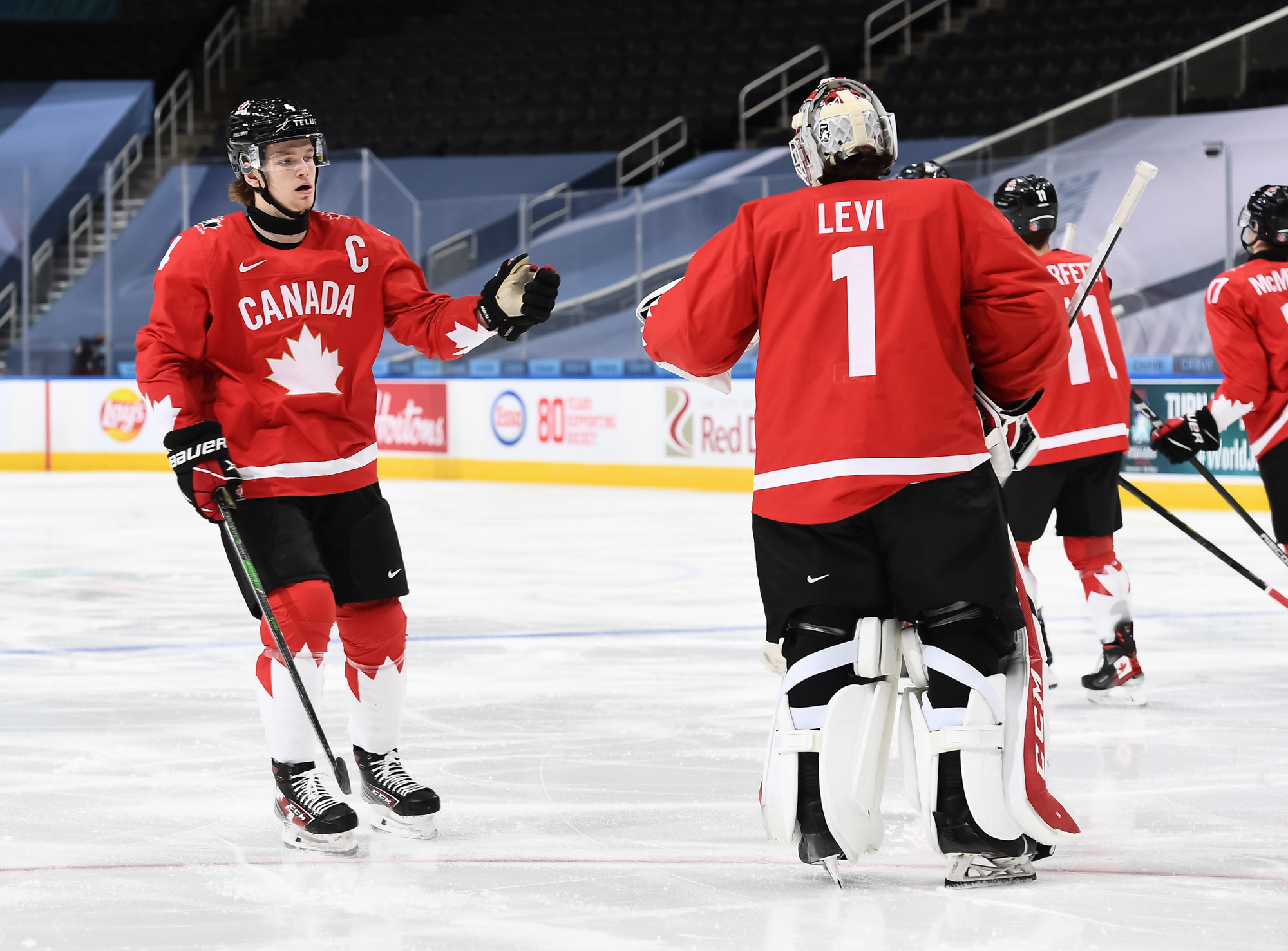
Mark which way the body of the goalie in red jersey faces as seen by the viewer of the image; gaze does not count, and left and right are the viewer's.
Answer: facing away from the viewer

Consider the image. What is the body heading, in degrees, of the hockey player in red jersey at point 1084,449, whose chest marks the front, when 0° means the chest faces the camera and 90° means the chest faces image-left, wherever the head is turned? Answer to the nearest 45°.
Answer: approximately 135°

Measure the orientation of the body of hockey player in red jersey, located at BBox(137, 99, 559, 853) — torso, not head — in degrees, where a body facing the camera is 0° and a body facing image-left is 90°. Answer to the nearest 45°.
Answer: approximately 315°

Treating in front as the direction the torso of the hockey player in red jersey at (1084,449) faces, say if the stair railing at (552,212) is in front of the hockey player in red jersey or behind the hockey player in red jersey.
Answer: in front

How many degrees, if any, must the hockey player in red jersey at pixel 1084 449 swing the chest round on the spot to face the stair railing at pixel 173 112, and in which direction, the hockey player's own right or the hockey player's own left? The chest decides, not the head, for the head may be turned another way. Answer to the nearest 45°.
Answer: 0° — they already face it

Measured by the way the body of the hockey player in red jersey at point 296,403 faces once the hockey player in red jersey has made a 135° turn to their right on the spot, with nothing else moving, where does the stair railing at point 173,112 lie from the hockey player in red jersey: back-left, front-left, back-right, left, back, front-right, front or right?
right

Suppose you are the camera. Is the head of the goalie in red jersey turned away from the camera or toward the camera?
away from the camera

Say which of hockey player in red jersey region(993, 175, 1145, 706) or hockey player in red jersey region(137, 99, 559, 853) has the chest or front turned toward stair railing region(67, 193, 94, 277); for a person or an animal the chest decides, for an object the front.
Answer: hockey player in red jersey region(993, 175, 1145, 706)

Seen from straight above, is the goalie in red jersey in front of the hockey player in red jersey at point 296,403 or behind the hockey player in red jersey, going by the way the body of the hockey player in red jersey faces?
in front

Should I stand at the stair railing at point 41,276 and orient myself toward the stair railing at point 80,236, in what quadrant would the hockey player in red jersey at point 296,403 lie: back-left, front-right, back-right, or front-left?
back-right

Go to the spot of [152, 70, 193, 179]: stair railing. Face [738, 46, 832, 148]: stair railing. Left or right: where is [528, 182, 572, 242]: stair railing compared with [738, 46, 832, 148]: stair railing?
right

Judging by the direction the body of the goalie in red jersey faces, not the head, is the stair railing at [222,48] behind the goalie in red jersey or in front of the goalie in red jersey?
in front

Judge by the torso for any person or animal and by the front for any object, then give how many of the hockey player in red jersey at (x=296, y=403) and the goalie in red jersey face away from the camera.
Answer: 1

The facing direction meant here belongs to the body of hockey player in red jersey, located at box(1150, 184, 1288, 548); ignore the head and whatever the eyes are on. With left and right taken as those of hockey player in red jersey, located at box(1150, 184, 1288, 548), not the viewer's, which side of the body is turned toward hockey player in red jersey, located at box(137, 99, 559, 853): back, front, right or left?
left

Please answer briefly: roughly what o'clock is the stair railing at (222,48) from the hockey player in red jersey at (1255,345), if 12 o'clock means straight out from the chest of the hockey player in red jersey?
The stair railing is roughly at 12 o'clock from the hockey player in red jersey.

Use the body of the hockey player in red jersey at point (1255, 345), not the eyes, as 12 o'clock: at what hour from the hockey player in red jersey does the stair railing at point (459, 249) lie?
The stair railing is roughly at 12 o'clock from the hockey player in red jersey.

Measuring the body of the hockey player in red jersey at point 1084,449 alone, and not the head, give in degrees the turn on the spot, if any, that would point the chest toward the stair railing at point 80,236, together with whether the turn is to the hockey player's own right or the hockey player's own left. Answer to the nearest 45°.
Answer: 0° — they already face it

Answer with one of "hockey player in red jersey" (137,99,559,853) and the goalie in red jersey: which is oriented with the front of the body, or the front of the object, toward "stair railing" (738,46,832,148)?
the goalie in red jersey

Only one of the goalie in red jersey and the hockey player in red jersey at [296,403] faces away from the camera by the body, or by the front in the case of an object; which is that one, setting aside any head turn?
the goalie in red jersey
